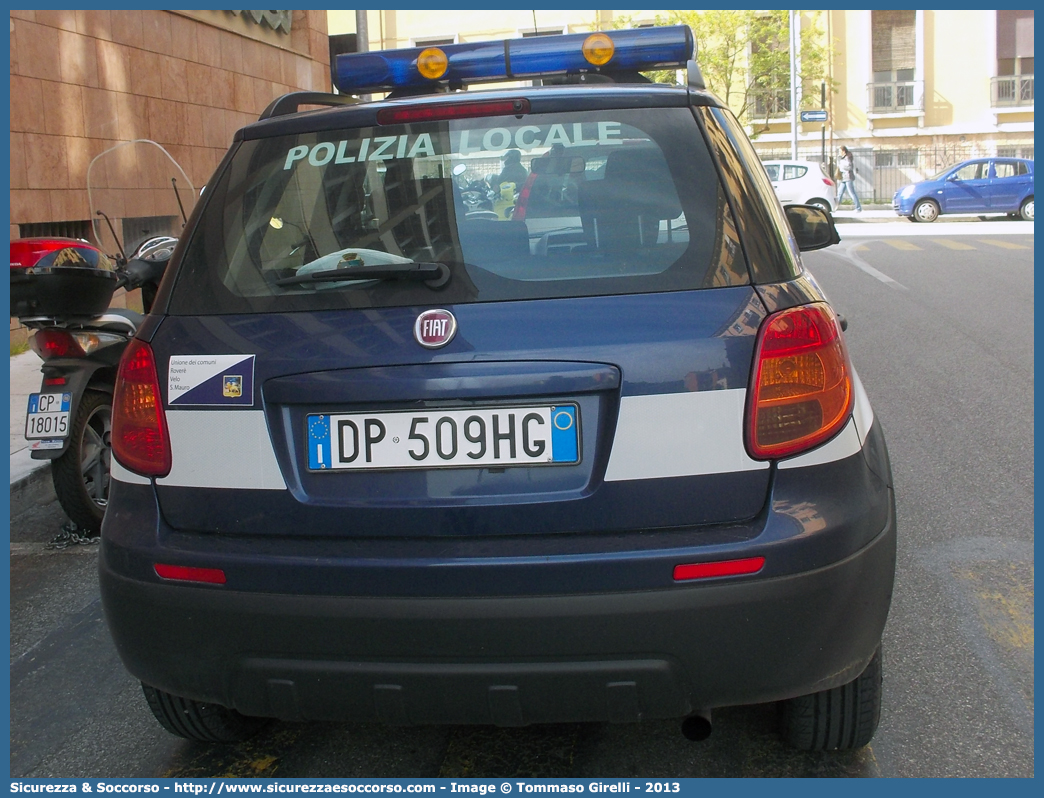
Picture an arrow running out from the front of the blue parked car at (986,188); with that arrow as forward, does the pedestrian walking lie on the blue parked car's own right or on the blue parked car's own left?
on the blue parked car's own right

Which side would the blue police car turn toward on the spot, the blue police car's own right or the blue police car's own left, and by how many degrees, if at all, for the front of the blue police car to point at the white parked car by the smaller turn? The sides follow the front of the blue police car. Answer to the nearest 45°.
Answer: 0° — it already faces it

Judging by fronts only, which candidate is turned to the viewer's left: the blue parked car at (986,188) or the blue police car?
the blue parked car

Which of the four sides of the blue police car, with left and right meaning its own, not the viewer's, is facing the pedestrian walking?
front

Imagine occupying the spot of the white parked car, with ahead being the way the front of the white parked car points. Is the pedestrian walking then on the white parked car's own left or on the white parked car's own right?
on the white parked car's own right

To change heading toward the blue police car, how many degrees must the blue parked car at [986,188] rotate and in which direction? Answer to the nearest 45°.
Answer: approximately 90° to its left

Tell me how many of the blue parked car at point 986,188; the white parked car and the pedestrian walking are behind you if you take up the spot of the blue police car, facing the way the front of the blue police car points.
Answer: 0

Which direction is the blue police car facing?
away from the camera

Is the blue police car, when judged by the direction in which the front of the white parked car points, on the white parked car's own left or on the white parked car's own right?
on the white parked car's own left

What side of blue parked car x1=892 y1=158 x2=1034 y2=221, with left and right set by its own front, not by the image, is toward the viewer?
left

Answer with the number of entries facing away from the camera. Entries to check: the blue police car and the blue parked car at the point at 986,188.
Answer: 1

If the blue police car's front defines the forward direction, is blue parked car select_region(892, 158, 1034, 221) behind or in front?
in front

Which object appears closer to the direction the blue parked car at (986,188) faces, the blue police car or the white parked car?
the white parked car
